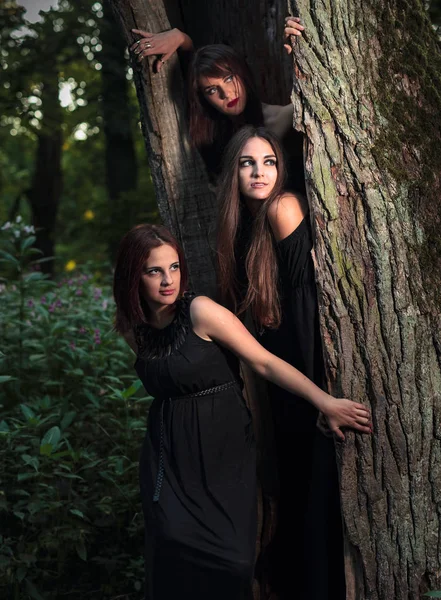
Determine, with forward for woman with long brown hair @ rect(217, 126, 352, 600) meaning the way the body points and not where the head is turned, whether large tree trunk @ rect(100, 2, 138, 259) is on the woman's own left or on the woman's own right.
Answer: on the woman's own right

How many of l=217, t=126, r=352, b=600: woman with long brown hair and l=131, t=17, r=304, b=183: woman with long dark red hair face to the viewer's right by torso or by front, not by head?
0

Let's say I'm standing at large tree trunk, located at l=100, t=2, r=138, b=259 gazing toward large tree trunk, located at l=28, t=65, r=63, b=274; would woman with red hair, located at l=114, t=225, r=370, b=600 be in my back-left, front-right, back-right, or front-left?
back-left

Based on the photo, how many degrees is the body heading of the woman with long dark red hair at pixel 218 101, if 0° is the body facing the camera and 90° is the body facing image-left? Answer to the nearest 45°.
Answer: approximately 0°

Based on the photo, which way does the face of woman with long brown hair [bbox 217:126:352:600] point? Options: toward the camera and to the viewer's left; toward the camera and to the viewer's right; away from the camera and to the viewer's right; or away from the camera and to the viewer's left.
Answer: toward the camera and to the viewer's right

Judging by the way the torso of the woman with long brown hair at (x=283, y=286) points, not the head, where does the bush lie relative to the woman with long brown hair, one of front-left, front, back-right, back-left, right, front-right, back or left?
right
